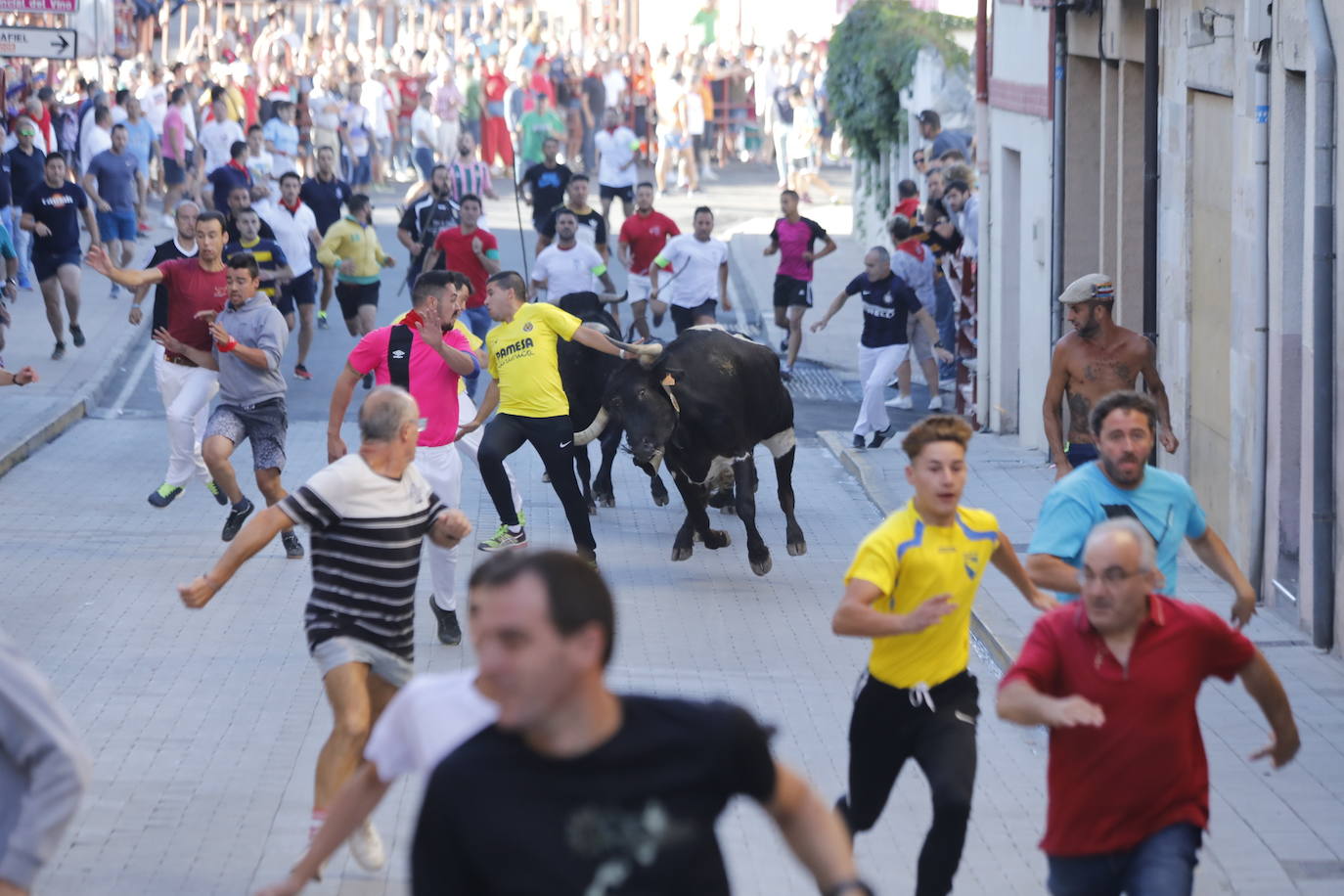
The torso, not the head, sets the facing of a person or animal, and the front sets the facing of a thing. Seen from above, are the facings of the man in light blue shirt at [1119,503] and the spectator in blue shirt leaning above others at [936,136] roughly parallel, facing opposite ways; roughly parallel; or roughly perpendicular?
roughly perpendicular

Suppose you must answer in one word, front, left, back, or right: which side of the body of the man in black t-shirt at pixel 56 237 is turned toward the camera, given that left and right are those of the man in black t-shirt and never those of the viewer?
front

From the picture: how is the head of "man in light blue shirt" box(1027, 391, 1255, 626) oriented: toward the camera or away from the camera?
toward the camera

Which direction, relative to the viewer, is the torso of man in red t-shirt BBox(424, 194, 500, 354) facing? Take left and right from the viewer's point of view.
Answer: facing the viewer

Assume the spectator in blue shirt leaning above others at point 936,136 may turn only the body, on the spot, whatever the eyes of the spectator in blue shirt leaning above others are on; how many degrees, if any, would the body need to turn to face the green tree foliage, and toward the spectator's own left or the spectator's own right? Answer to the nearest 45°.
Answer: approximately 90° to the spectator's own right

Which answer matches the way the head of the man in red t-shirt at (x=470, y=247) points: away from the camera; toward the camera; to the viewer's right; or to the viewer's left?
toward the camera

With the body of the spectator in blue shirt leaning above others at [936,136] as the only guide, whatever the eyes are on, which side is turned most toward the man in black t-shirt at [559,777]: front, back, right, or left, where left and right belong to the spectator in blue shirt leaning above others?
left

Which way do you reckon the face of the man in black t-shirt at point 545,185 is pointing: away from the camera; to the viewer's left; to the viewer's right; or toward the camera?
toward the camera

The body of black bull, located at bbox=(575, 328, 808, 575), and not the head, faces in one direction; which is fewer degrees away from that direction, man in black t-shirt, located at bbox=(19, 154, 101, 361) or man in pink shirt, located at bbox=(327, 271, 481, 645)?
the man in pink shirt

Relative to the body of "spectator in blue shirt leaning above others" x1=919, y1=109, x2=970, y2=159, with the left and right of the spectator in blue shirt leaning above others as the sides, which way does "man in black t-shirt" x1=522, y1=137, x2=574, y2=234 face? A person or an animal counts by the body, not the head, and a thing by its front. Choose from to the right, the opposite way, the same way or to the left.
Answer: to the left

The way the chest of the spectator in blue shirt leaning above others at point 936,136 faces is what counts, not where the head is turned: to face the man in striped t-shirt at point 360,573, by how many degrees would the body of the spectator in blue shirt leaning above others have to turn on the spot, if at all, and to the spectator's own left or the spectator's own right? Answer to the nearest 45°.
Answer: approximately 90° to the spectator's own left

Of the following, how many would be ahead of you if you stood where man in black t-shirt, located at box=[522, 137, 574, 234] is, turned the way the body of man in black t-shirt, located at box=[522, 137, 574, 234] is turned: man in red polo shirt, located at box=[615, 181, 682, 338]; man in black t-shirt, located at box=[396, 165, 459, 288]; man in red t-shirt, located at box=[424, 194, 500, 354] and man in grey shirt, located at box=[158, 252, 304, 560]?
4

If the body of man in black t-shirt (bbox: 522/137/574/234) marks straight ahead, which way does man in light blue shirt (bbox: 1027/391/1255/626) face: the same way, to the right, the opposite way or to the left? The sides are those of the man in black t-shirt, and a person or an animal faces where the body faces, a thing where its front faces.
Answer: the same way

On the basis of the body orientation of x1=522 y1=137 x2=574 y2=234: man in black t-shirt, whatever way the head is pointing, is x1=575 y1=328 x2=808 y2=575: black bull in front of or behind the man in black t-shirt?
in front

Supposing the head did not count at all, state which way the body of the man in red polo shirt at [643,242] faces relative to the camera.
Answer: toward the camera

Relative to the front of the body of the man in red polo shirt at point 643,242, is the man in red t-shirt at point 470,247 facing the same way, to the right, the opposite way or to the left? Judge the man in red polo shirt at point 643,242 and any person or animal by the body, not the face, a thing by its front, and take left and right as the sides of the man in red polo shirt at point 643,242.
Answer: the same way

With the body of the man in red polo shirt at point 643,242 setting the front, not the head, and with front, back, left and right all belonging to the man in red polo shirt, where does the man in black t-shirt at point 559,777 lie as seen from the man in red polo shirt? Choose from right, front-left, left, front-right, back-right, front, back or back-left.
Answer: front

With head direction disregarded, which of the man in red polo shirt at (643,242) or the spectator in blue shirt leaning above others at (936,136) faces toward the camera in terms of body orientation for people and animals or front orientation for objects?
the man in red polo shirt

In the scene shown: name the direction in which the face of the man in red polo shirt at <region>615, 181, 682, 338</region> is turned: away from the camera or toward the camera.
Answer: toward the camera

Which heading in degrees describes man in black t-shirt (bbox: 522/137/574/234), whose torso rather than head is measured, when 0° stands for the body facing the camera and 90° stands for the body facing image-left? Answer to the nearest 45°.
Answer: approximately 0°

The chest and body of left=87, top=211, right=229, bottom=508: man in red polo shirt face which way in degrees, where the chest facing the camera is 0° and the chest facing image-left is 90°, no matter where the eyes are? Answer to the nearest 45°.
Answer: approximately 0°
